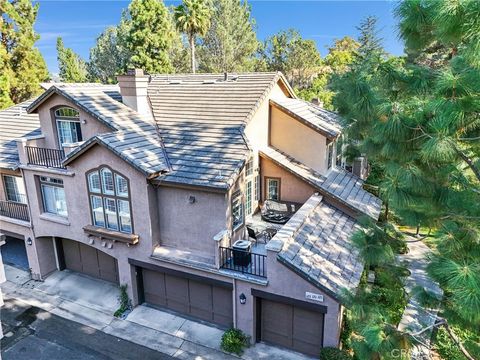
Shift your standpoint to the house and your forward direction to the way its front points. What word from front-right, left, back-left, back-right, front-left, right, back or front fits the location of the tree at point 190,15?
back-right

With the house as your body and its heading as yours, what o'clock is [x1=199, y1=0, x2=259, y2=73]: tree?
The tree is roughly at 5 o'clock from the house.

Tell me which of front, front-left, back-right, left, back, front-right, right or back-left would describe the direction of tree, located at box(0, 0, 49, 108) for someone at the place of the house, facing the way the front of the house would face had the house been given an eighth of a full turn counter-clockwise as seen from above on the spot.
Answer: back-right

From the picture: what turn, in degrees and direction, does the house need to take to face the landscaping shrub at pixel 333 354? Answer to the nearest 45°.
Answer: approximately 90° to its left

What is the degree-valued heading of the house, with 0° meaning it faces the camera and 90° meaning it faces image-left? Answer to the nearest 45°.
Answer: approximately 45°

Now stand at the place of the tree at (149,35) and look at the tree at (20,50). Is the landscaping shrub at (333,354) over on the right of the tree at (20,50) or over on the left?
left

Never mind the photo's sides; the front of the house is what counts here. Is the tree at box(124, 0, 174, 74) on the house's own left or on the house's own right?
on the house's own right
